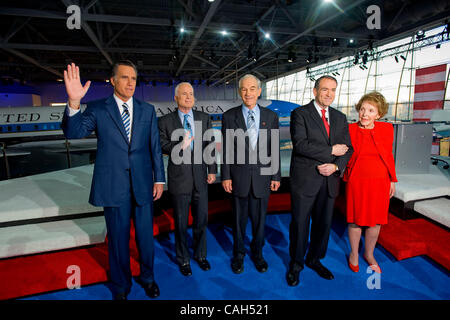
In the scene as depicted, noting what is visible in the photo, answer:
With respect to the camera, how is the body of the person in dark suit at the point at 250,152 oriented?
toward the camera

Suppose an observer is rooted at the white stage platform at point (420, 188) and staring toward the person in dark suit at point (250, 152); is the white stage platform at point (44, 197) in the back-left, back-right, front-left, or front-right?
front-right

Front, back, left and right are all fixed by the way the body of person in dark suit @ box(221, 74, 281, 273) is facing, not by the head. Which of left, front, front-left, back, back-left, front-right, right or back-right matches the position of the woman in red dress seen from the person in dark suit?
left

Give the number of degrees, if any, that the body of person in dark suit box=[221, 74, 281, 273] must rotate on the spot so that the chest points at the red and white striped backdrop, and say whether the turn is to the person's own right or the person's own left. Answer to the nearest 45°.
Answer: approximately 135° to the person's own left

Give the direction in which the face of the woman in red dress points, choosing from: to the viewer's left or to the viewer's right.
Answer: to the viewer's left

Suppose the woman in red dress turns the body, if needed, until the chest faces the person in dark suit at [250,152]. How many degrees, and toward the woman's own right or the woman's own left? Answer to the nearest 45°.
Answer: approximately 45° to the woman's own right

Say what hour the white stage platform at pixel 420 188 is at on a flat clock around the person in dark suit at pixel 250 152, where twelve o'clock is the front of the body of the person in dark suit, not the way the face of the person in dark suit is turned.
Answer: The white stage platform is roughly at 8 o'clock from the person in dark suit.

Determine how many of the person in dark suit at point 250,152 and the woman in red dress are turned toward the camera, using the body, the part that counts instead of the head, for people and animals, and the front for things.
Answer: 2

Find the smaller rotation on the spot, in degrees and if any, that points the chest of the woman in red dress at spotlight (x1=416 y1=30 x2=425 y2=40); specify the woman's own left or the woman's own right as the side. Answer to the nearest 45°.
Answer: approximately 180°

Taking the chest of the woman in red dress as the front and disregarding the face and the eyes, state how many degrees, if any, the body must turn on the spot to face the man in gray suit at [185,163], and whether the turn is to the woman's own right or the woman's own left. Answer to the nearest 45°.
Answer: approximately 45° to the woman's own right

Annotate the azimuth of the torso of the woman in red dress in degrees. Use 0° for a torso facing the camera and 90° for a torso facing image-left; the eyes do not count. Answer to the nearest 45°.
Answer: approximately 0°

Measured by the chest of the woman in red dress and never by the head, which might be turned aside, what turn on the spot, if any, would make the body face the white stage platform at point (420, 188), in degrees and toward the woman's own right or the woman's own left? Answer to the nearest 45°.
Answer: approximately 135° to the woman's own left

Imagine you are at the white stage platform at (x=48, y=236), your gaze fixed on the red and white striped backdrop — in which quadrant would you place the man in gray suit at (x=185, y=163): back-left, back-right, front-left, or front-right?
front-right

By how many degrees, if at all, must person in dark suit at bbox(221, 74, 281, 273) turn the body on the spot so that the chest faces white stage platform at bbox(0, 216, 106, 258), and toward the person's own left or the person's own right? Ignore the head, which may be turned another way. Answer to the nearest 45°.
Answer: approximately 90° to the person's own right

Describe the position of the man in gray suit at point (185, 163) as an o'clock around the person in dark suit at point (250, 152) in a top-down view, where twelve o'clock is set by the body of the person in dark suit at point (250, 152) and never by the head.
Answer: the man in gray suit at point (185, 163) is roughly at 3 o'clock from the person in dark suit at point (250, 152).
